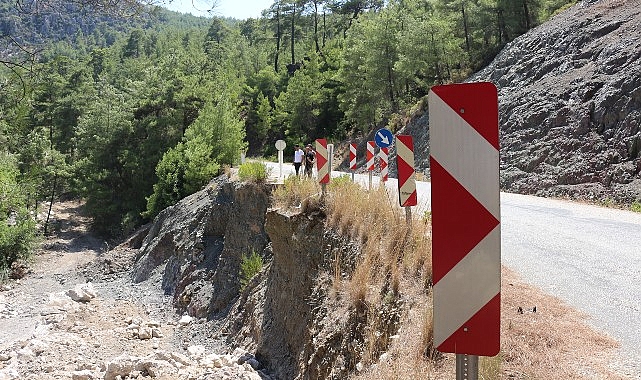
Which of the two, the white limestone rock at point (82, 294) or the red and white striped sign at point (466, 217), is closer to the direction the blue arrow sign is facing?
the red and white striped sign

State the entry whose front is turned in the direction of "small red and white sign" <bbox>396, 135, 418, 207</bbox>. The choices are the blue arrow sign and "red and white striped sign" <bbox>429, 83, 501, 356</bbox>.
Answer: the blue arrow sign

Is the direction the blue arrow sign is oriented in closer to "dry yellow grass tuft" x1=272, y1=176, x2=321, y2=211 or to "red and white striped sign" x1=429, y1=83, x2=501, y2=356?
the red and white striped sign

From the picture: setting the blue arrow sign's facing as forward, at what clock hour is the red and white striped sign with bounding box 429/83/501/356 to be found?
The red and white striped sign is roughly at 12 o'clock from the blue arrow sign.

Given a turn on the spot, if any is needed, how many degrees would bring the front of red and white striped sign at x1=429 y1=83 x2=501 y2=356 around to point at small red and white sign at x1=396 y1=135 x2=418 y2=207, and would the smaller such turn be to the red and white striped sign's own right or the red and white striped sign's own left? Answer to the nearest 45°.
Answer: approximately 180°

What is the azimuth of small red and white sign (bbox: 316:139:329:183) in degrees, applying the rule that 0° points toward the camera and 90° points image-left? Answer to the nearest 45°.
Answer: approximately 0°
